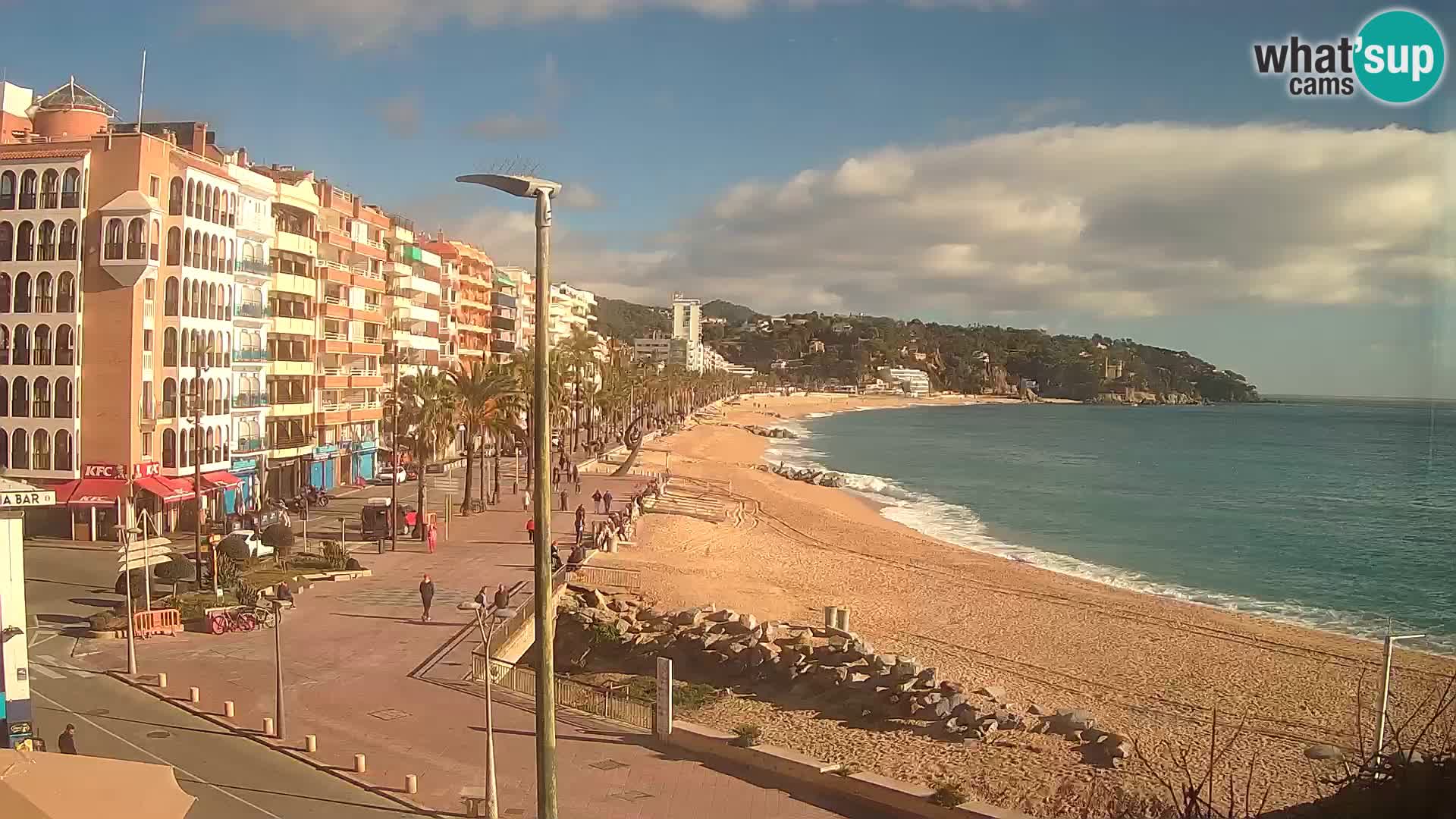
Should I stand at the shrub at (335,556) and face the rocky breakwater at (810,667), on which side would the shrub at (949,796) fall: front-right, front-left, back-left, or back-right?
front-right

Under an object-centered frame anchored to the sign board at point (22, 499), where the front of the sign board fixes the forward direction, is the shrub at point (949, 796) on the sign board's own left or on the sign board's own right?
on the sign board's own left

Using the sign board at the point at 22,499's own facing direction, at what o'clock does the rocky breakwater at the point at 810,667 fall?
The rocky breakwater is roughly at 9 o'clock from the sign board.

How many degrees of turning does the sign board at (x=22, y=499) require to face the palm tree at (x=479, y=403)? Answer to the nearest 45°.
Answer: approximately 135° to its left

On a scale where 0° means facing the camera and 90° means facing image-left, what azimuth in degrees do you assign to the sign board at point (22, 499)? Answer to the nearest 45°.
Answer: approximately 0°

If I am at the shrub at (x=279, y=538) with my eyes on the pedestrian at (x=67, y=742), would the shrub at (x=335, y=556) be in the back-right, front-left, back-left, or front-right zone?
front-left

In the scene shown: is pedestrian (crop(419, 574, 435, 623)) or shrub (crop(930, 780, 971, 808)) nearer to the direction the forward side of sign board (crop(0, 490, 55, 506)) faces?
the shrub
